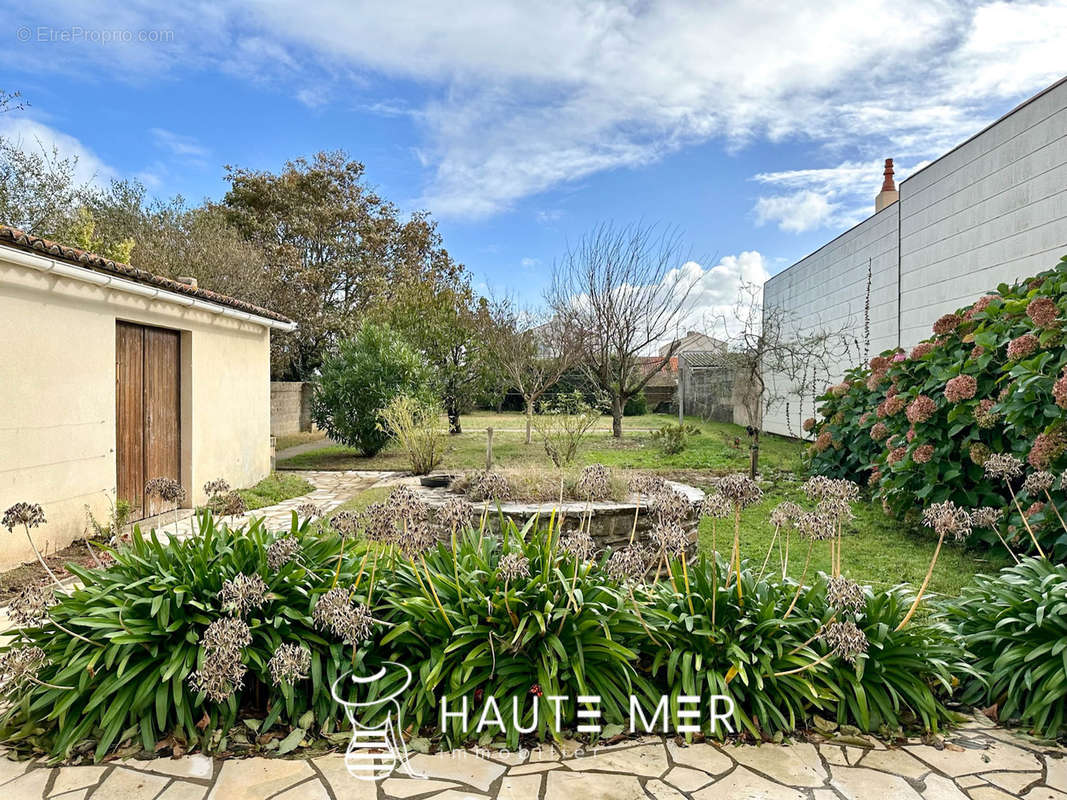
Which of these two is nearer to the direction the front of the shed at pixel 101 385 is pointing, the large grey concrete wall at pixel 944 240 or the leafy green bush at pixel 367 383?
the large grey concrete wall

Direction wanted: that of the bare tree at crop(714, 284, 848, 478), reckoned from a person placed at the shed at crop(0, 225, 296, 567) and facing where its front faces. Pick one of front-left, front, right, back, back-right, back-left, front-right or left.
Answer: front-left

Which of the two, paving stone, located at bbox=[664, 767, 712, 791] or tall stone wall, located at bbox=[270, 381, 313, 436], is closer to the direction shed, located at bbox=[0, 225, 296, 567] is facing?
the paving stone

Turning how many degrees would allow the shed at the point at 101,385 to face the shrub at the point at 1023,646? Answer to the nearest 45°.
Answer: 0° — it already faces it

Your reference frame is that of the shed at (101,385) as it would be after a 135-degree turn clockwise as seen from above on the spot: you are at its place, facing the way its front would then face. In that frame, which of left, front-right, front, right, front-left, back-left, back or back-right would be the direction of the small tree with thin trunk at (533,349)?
back-right

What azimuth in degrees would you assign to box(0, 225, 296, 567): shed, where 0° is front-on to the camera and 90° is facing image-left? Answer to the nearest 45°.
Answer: approximately 315°

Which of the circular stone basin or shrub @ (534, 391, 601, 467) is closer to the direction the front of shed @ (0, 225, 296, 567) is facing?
the circular stone basin

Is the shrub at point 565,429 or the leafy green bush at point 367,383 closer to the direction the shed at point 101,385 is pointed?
the shrub

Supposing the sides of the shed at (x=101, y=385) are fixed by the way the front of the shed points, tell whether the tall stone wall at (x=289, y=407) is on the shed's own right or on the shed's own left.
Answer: on the shed's own left

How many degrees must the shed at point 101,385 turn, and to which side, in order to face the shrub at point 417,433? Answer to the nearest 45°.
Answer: approximately 90° to its left

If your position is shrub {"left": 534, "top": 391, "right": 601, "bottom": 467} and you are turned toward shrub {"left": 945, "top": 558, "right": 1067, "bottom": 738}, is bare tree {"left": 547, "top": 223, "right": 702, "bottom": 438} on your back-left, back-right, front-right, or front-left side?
back-left

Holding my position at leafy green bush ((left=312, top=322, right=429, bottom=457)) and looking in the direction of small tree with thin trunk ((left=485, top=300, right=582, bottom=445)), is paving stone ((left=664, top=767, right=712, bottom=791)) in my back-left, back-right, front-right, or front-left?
back-right

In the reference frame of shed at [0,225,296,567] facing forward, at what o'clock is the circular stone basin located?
The circular stone basin is roughly at 12 o'clock from the shed.
